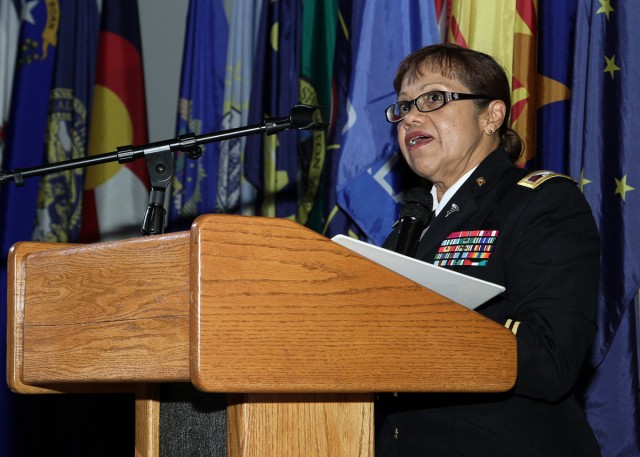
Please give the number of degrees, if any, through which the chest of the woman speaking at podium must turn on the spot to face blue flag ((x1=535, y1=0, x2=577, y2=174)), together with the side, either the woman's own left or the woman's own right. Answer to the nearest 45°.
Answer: approximately 135° to the woman's own right

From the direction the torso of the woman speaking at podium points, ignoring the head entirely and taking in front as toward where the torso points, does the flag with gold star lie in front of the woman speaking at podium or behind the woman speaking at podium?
behind

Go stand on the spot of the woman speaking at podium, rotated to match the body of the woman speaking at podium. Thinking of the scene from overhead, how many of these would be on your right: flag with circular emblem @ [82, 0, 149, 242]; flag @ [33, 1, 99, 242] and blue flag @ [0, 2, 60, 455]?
3

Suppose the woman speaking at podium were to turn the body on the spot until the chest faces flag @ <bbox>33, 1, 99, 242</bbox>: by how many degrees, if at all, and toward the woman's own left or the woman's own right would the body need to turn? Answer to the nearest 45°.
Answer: approximately 90° to the woman's own right

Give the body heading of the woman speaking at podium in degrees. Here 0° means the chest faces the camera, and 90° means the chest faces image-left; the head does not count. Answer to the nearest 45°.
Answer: approximately 45°

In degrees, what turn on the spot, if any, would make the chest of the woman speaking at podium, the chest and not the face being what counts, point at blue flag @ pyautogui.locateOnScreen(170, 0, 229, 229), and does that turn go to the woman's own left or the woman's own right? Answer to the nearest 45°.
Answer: approximately 90° to the woman's own right

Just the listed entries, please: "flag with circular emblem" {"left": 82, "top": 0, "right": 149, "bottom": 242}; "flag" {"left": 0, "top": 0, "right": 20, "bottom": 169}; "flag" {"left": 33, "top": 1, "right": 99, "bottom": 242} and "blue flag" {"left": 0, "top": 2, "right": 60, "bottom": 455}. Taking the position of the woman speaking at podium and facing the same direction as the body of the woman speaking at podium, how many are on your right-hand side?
4

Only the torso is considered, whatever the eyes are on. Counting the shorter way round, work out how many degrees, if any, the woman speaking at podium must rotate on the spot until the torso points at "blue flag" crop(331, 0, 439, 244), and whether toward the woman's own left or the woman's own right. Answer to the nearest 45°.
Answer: approximately 135° to the woman's own right

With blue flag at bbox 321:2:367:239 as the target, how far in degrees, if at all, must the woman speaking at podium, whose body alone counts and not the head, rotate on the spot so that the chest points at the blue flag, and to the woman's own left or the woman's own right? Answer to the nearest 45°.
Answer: approximately 135° to the woman's own right

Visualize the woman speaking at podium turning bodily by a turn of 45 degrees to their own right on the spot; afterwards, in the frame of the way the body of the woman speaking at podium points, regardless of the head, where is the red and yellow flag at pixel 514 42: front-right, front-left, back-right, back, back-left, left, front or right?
right

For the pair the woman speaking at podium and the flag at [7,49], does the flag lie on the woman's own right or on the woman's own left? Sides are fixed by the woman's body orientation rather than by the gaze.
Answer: on the woman's own right

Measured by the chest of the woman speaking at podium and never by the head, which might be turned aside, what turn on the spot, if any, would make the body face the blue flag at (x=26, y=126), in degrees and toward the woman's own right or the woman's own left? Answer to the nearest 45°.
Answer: approximately 90° to the woman's own right
